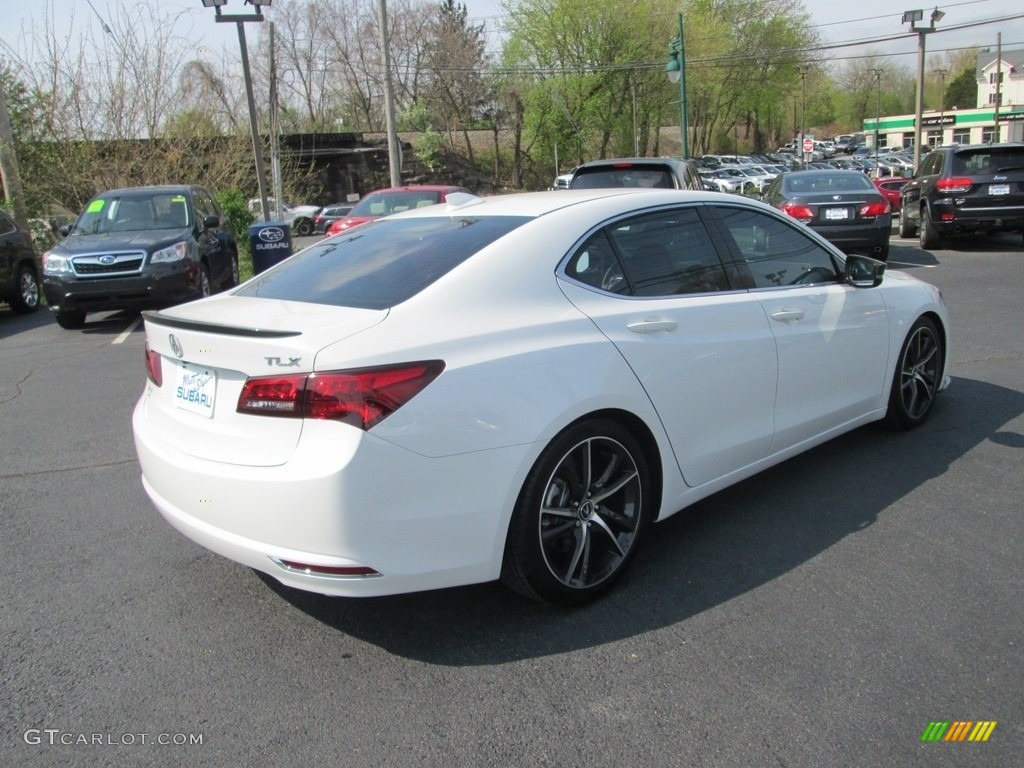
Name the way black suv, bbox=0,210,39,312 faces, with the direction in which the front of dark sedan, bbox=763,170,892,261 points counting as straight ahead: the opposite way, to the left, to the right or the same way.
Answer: the opposite way

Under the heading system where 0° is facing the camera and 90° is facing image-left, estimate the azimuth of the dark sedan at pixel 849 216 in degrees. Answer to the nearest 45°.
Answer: approximately 180°

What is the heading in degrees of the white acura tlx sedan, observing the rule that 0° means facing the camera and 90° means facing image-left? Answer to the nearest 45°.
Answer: approximately 225°

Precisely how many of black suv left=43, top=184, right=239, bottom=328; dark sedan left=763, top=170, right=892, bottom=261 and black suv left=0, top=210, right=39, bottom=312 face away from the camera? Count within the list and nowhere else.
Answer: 1

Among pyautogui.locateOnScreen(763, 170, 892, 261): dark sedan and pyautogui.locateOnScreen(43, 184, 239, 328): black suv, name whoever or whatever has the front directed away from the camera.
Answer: the dark sedan

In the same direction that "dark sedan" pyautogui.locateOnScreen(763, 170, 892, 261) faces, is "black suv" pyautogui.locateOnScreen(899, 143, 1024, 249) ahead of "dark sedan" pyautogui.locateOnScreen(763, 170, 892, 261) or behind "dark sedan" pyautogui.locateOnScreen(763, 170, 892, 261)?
ahead

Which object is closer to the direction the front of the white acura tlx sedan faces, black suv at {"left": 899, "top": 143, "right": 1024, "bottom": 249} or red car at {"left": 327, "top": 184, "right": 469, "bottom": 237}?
the black suv

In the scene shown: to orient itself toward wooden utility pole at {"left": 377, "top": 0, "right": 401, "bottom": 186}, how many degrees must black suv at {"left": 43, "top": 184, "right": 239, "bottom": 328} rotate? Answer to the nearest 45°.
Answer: approximately 180°

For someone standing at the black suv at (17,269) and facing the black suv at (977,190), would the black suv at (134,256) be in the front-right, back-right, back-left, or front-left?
front-right

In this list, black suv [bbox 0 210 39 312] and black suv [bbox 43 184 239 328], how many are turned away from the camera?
0

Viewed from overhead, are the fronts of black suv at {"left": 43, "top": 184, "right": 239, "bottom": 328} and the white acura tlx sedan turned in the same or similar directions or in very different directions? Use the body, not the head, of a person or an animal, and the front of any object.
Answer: very different directions

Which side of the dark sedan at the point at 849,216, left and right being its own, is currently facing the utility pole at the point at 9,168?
left

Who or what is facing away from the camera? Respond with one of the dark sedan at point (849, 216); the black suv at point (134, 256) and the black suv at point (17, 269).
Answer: the dark sedan

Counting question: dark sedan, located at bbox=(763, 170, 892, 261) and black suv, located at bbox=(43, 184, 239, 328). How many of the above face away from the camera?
1

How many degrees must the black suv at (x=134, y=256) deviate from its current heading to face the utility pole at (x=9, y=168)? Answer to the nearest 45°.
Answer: approximately 135° to its right

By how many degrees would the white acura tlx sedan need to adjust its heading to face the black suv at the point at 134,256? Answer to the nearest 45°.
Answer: approximately 90° to its left

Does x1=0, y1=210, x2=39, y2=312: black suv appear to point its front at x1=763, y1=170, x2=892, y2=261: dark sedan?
no
